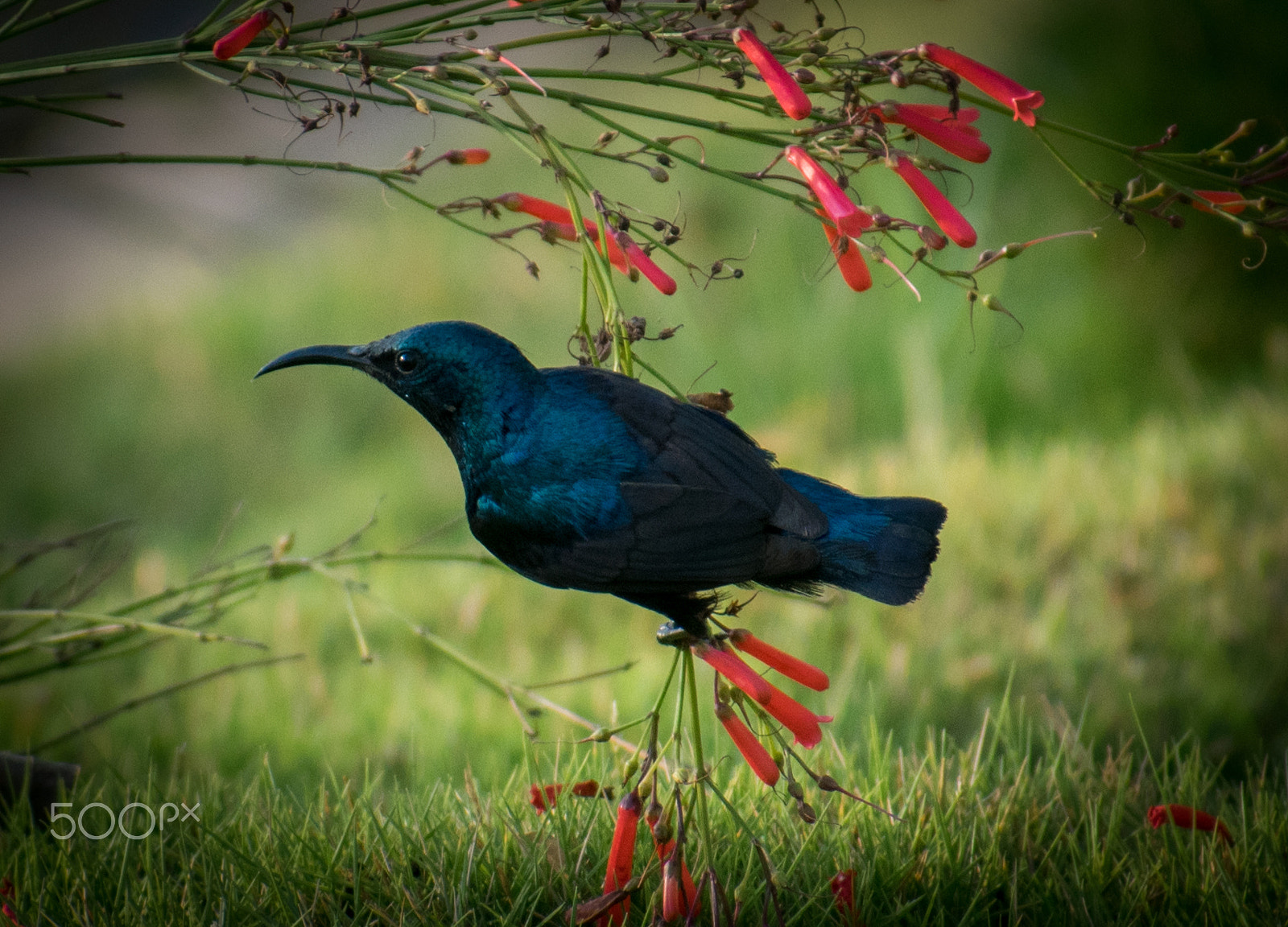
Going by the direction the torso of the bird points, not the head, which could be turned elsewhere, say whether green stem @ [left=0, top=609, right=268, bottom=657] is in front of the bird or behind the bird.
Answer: in front

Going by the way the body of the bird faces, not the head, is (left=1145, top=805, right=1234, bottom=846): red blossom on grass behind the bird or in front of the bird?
behind

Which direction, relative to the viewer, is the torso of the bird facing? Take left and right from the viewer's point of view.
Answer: facing to the left of the viewer
